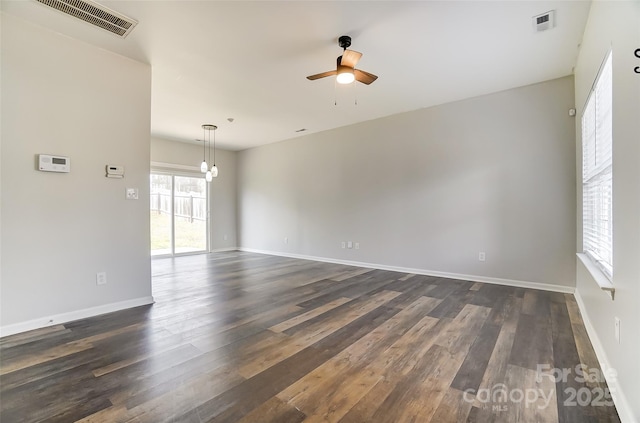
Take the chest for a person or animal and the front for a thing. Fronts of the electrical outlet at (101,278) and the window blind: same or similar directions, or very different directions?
very different directions

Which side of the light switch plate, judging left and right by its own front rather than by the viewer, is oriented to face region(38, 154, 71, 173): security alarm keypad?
right

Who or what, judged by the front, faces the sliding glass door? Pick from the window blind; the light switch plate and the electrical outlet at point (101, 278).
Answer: the window blind

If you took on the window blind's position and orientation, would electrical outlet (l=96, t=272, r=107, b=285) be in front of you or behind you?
in front

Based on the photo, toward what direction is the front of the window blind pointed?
to the viewer's left

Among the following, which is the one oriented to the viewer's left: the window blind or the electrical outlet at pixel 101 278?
the window blind

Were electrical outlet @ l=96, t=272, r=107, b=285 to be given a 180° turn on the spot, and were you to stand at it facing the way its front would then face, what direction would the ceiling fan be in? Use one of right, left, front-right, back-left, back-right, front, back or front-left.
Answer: back-right

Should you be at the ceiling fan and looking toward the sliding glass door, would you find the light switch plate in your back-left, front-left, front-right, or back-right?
front-left
